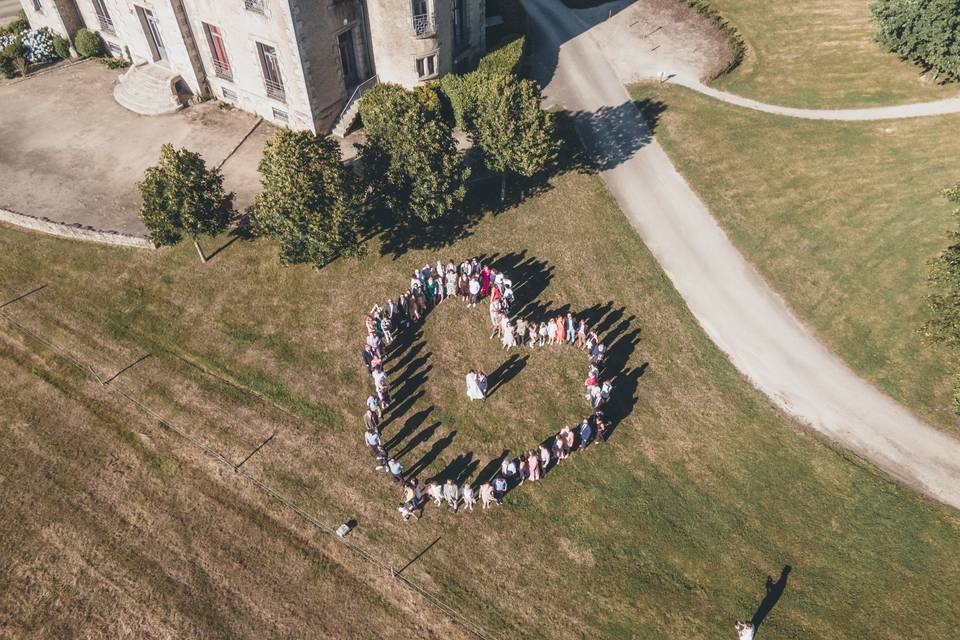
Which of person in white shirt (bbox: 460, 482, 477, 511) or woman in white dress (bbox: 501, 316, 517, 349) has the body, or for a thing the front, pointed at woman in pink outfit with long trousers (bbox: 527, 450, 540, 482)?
woman in white dress (bbox: 501, 316, 517, 349)

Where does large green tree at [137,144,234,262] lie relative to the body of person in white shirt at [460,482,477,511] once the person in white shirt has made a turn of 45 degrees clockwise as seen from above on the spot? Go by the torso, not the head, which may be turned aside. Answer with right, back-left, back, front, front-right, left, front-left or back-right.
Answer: right

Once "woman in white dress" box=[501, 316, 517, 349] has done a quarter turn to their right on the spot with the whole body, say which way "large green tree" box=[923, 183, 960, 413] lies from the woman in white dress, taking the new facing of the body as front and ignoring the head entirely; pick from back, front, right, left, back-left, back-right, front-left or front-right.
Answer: back

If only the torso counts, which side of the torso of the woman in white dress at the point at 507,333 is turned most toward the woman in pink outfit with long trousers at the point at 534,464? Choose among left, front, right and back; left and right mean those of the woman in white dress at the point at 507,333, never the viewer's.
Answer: front

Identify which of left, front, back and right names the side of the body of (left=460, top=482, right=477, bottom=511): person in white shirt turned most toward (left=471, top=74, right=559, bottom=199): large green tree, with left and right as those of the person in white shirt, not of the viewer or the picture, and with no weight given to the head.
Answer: back

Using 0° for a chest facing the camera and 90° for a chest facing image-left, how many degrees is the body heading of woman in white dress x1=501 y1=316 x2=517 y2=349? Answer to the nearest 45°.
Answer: approximately 0°

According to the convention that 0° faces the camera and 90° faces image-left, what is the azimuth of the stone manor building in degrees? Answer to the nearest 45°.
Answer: approximately 45°

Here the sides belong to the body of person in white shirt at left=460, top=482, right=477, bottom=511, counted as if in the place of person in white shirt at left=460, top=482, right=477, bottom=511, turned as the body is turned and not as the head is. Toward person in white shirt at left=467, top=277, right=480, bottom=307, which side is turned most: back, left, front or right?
back

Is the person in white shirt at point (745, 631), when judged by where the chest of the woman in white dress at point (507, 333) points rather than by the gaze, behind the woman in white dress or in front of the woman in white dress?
in front

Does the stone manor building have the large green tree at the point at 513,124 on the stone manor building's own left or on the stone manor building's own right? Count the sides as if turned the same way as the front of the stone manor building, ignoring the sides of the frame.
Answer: on the stone manor building's own left

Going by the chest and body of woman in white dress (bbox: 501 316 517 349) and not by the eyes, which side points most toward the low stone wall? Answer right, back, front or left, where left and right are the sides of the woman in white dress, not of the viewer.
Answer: right
